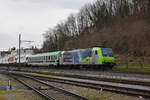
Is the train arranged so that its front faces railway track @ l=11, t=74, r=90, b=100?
no

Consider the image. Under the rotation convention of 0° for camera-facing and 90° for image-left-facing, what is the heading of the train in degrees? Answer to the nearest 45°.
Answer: approximately 315°
